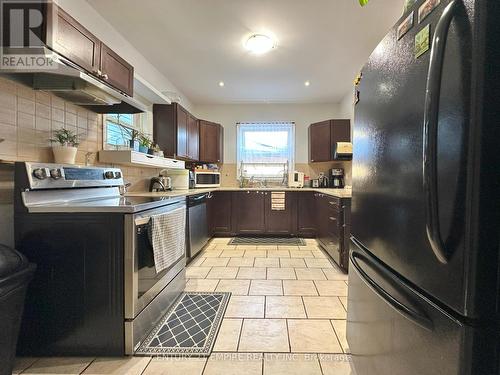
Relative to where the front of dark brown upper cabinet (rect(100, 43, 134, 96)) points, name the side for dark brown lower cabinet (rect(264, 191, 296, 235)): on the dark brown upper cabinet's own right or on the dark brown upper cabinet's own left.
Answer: on the dark brown upper cabinet's own left

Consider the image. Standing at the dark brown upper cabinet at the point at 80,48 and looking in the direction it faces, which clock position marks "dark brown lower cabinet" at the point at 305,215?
The dark brown lower cabinet is roughly at 10 o'clock from the dark brown upper cabinet.

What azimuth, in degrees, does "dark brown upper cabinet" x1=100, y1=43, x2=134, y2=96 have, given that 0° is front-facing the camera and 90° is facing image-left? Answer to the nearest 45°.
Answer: approximately 315°

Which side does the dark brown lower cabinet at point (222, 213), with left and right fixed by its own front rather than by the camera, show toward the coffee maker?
left

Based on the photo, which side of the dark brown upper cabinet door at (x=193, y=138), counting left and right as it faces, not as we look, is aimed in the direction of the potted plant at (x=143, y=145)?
right

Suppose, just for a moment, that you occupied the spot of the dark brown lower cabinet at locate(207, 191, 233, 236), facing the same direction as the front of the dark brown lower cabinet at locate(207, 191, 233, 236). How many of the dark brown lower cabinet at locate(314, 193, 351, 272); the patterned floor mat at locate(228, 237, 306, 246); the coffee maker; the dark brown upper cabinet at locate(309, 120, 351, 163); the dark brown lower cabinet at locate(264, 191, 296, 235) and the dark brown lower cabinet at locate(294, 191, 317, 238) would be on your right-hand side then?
0

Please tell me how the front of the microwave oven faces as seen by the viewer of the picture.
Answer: facing the viewer and to the right of the viewer

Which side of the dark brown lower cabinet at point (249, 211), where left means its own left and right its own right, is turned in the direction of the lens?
front

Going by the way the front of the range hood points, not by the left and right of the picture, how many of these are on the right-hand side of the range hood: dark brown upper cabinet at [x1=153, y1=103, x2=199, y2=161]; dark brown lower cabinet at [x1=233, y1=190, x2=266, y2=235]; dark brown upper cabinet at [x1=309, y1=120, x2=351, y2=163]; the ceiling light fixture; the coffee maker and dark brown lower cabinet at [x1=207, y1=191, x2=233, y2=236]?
0

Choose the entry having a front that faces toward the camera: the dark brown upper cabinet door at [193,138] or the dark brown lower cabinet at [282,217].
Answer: the dark brown lower cabinet

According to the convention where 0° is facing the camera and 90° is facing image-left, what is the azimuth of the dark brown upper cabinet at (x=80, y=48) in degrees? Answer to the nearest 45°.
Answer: approximately 315°

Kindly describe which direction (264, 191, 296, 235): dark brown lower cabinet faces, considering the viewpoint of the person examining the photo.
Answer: facing the viewer

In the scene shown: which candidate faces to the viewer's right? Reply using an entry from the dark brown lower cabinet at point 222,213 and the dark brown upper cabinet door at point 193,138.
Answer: the dark brown upper cabinet door

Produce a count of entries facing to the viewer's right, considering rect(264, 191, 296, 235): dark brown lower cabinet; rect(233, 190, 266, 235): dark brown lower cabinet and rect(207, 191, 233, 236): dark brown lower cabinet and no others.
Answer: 0

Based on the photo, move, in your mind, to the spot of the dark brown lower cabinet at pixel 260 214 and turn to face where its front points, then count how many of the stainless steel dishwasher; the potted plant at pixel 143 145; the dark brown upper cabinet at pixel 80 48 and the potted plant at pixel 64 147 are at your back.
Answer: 0

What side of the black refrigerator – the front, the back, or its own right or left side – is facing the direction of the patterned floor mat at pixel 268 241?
right

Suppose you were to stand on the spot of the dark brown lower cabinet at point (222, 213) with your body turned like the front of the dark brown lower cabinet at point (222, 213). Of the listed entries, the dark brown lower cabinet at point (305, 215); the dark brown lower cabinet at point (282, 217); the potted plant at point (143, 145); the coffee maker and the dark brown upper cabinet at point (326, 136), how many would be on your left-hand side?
4

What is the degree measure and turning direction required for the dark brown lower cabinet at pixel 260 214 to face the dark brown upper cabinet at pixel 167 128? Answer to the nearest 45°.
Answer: approximately 45° to its right

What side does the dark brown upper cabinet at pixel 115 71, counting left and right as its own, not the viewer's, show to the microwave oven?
left

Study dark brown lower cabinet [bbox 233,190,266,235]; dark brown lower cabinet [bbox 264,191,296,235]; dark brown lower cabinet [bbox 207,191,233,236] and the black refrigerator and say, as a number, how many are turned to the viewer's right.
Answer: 0

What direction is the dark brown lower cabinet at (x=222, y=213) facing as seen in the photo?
toward the camera
